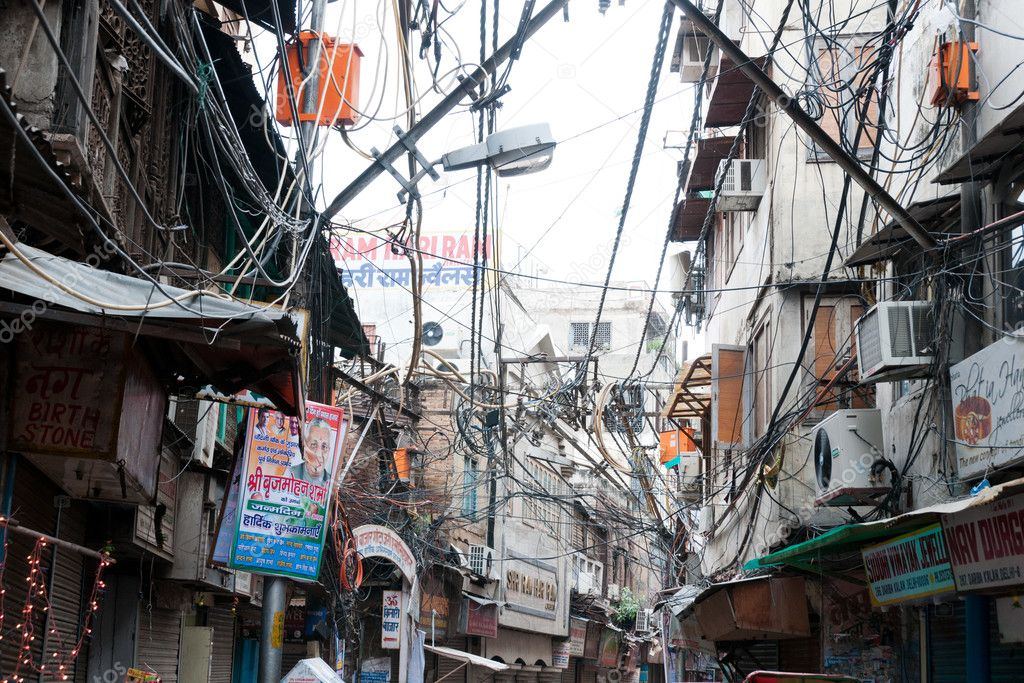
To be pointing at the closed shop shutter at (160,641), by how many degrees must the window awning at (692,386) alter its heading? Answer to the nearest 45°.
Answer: approximately 45° to its left

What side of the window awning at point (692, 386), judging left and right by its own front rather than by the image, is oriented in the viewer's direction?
left

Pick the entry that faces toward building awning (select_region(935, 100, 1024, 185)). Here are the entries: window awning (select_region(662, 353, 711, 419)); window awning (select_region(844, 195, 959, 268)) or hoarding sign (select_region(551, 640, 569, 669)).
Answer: the hoarding sign

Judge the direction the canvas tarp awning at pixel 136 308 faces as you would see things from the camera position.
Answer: facing to the right of the viewer

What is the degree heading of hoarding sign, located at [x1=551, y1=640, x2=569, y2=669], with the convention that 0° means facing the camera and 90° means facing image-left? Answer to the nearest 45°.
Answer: approximately 0°

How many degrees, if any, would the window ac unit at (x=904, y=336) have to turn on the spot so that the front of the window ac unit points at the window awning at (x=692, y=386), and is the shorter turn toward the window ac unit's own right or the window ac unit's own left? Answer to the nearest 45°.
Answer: approximately 135° to the window ac unit's own right

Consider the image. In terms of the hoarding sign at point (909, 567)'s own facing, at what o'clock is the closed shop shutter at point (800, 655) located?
The closed shop shutter is roughly at 4 o'clock from the hoarding sign.

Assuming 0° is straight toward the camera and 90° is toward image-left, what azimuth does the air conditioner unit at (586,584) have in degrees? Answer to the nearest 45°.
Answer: approximately 315°

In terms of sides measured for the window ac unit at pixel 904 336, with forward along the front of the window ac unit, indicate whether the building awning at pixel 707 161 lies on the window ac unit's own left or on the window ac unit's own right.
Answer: on the window ac unit's own right
